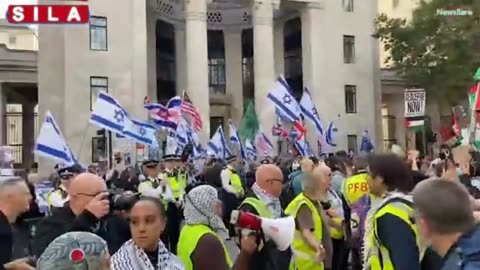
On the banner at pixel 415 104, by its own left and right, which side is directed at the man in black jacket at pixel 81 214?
front

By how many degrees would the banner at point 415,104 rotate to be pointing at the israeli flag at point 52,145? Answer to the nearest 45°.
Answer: approximately 45° to its right

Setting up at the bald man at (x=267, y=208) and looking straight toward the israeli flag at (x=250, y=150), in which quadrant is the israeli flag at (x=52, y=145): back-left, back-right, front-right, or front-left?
front-left

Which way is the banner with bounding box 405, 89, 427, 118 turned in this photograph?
toward the camera
